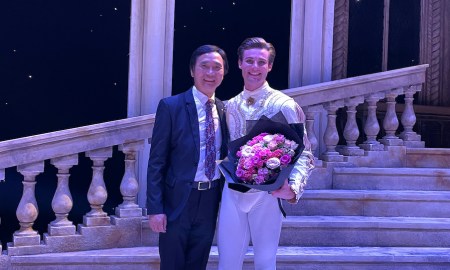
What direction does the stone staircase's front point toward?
toward the camera

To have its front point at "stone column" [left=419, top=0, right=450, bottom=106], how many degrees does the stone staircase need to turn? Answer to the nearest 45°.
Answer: approximately 135° to its left

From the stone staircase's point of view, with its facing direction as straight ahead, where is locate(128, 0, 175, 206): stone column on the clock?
The stone column is roughly at 4 o'clock from the stone staircase.
